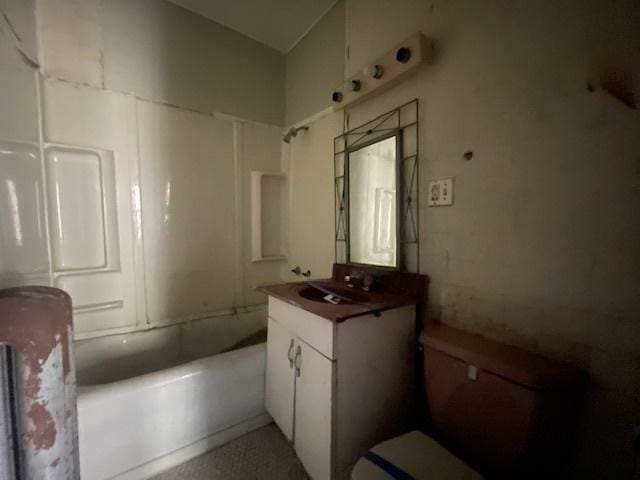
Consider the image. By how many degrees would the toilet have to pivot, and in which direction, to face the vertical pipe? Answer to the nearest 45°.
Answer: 0° — it already faces it

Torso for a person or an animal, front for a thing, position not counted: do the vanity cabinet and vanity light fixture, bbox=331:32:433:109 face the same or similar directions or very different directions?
same or similar directions

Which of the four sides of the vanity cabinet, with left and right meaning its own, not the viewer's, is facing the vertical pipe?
front

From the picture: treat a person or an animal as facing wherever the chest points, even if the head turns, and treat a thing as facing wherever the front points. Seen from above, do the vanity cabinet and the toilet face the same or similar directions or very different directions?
same or similar directions

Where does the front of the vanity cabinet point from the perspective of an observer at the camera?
facing the viewer and to the left of the viewer

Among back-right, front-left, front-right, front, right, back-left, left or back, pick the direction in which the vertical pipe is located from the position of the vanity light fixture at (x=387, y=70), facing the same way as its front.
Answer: front

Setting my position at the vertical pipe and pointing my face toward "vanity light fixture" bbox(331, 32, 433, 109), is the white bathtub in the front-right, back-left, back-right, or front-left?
front-left

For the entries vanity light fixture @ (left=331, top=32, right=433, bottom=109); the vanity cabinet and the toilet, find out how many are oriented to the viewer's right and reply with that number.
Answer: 0
